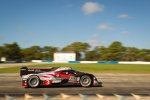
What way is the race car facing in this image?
to the viewer's right
